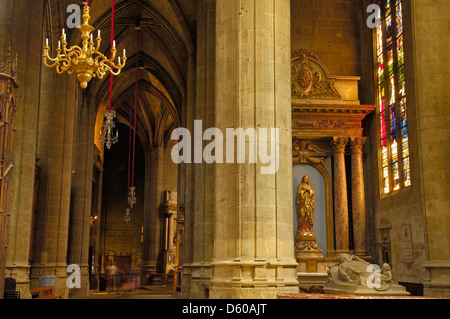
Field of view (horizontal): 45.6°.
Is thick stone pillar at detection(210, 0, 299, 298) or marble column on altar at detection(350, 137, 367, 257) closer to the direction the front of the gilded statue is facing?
the thick stone pillar

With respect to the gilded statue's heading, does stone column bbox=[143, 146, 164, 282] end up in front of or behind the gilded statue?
behind

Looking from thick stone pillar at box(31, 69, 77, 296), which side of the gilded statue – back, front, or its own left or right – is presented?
right

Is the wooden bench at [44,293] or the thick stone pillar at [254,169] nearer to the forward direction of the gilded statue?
the thick stone pillar

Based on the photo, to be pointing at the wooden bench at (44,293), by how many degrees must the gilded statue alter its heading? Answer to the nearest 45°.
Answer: approximately 90° to its right

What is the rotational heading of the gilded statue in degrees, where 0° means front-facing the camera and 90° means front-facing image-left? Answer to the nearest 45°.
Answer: approximately 0°

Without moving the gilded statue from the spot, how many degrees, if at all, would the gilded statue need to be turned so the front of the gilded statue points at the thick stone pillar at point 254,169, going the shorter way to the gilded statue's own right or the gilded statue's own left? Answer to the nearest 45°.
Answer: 0° — it already faces it

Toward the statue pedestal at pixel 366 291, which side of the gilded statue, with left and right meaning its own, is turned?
front
